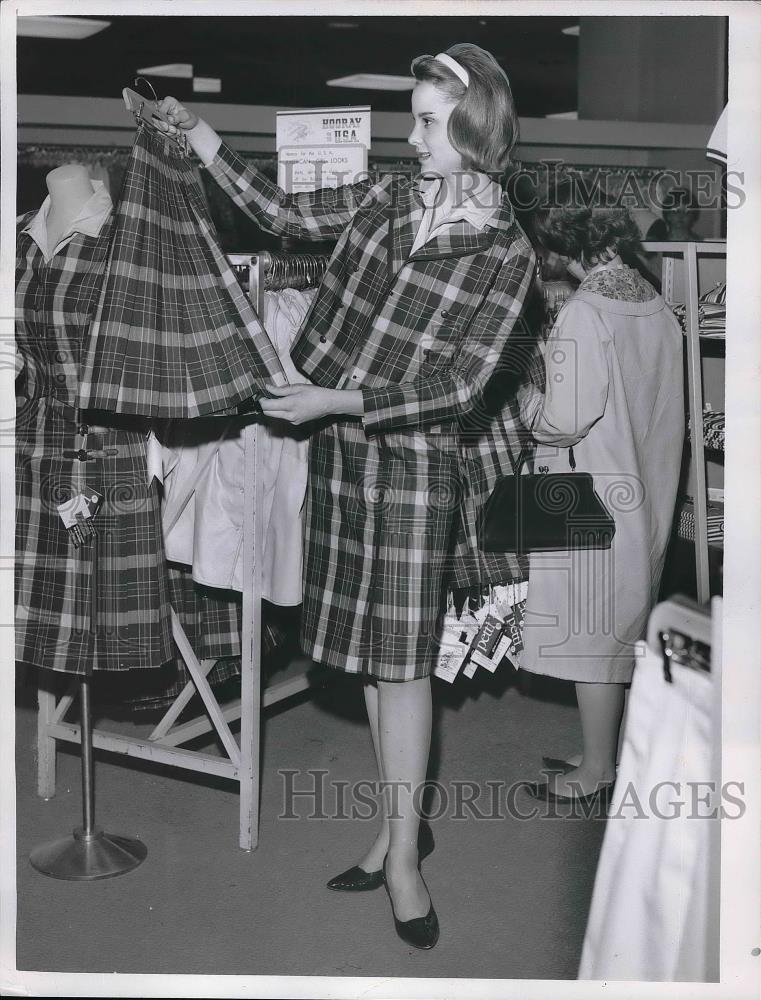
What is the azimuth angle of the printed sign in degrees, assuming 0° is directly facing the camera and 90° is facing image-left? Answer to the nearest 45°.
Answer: approximately 0°

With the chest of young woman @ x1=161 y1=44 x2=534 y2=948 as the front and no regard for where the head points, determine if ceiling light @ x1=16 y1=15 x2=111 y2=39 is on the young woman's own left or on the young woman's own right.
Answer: on the young woman's own right

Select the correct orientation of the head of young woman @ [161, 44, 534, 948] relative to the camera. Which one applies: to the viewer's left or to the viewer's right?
to the viewer's left

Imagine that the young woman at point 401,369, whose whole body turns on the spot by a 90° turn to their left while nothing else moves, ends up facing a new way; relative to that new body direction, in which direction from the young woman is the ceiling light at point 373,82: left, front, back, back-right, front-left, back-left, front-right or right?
back-left

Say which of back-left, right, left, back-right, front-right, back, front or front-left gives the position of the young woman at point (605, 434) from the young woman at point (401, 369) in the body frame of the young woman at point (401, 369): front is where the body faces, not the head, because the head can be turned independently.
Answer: back

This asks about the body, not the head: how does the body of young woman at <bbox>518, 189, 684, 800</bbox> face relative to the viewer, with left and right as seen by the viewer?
facing away from the viewer and to the left of the viewer

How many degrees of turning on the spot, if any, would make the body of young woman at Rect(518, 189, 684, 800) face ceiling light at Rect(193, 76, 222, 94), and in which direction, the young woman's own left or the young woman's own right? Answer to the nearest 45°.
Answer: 0° — they already face it

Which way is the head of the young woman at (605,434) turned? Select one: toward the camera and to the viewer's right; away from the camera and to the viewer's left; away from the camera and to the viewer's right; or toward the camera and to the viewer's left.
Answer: away from the camera and to the viewer's left

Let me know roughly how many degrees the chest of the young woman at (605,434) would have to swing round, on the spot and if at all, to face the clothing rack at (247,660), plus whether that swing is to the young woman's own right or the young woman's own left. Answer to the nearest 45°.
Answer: approximately 45° to the young woman's own left
